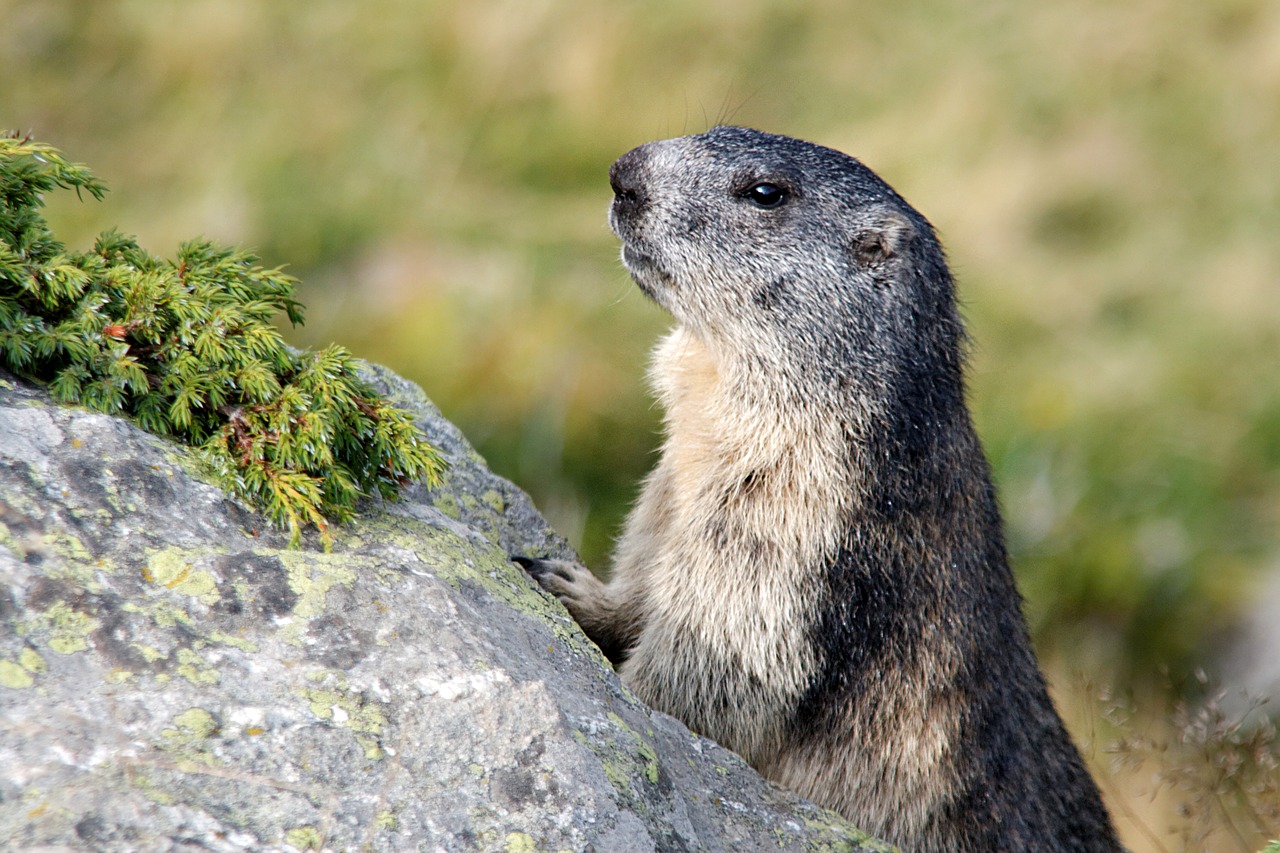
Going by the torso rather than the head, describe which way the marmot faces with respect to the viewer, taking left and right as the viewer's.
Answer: facing to the left of the viewer
